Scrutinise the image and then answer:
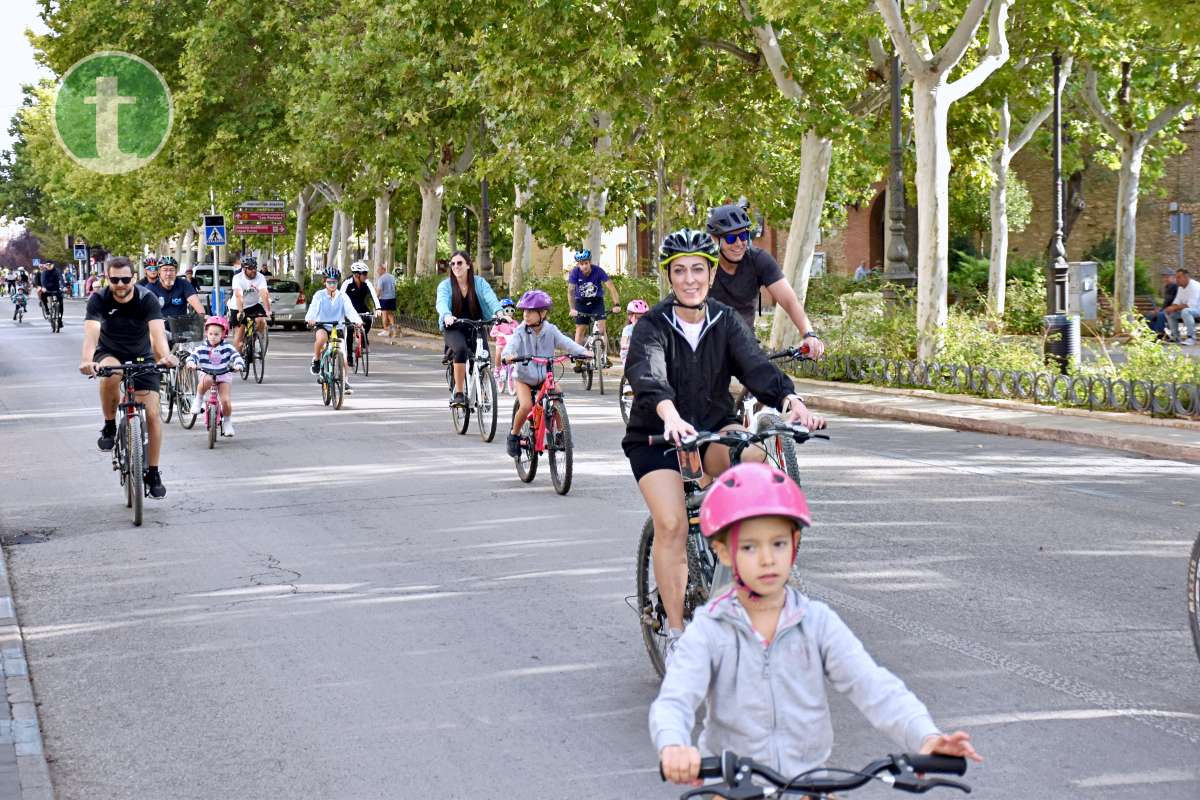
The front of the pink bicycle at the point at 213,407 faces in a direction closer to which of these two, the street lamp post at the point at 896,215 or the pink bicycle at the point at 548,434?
the pink bicycle

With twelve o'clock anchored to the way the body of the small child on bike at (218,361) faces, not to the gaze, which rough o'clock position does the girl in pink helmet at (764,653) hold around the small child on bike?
The girl in pink helmet is roughly at 12 o'clock from the small child on bike.

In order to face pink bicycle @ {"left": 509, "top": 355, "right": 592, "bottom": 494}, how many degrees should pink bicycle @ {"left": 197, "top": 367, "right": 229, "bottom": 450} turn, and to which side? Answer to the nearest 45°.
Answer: approximately 45° to its left

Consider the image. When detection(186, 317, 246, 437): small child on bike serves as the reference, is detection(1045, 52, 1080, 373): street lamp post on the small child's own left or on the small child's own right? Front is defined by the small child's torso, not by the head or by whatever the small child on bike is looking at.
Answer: on the small child's own left

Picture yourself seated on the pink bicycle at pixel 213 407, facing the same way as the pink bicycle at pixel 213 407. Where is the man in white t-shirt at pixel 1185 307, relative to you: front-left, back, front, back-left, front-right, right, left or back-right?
back-left

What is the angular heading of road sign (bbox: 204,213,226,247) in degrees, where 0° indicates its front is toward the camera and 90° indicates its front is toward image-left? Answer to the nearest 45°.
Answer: approximately 0°

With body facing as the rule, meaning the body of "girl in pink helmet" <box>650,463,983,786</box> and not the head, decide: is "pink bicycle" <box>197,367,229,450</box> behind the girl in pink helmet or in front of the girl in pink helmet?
behind

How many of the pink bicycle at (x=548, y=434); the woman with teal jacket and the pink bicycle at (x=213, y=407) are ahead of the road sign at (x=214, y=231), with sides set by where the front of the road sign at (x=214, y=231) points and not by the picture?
3

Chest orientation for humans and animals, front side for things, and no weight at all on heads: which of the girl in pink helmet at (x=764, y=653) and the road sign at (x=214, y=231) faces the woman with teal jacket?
the road sign
